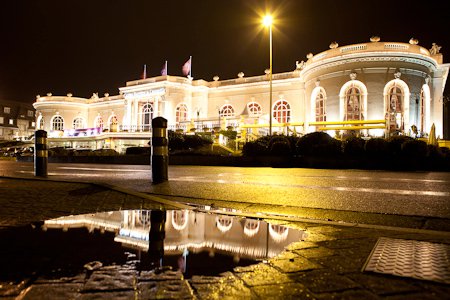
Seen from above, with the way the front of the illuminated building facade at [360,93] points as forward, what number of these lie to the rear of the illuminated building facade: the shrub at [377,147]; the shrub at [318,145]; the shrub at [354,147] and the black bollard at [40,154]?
0

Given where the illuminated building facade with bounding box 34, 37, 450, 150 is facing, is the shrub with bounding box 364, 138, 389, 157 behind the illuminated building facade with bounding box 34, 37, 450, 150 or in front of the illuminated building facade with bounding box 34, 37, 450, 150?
in front

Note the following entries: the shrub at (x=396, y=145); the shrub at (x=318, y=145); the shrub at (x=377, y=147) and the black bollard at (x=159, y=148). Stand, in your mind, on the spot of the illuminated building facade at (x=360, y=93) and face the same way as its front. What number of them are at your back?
0

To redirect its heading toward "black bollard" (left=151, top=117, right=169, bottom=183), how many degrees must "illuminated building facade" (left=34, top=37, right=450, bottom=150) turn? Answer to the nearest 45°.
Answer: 0° — it already faces it

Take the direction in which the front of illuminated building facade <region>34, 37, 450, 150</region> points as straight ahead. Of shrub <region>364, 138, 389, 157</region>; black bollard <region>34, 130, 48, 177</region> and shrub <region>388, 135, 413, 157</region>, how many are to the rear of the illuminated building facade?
0

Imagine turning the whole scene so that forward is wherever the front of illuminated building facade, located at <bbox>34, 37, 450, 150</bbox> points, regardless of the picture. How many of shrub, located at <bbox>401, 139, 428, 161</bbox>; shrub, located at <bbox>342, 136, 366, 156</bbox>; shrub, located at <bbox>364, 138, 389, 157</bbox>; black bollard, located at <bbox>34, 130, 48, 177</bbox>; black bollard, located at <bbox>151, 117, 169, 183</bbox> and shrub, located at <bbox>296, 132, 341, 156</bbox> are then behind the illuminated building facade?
0

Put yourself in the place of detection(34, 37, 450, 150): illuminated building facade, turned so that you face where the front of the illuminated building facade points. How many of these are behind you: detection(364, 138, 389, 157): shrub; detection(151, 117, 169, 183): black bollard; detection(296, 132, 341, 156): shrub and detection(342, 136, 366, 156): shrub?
0

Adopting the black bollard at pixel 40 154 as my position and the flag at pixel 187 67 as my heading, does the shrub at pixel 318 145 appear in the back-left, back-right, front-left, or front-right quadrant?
front-right

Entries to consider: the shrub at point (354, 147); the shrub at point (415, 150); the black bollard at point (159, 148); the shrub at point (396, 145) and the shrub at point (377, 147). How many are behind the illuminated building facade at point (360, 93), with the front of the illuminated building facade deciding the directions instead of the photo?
0

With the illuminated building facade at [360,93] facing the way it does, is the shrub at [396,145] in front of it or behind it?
in front

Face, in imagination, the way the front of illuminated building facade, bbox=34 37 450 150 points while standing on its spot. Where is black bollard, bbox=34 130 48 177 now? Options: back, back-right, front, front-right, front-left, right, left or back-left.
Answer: front

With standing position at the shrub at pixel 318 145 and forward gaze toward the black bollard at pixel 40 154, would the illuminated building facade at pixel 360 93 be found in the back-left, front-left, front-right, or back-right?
back-right

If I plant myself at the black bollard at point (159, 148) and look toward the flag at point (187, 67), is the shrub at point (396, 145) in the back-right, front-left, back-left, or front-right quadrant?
front-right

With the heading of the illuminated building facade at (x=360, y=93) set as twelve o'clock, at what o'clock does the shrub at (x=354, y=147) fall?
The shrub is roughly at 11 o'clock from the illuminated building facade.

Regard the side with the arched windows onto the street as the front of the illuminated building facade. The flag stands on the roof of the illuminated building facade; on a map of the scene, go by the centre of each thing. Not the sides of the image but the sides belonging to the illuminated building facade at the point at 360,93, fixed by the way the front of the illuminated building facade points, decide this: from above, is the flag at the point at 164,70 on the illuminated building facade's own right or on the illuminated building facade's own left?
on the illuminated building facade's own right
